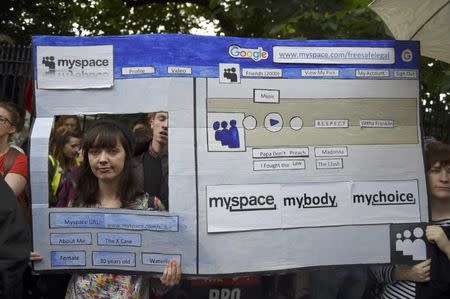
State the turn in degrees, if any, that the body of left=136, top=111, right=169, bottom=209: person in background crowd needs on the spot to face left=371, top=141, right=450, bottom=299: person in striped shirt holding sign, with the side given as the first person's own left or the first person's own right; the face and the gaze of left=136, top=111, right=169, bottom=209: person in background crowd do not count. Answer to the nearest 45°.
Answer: approximately 45° to the first person's own left

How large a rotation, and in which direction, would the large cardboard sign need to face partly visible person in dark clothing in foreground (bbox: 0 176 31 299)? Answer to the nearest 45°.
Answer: approximately 90° to its right

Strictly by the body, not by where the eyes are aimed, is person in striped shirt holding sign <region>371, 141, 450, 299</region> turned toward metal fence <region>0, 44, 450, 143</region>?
no

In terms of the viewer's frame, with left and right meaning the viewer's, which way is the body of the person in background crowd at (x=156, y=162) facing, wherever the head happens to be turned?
facing the viewer and to the right of the viewer

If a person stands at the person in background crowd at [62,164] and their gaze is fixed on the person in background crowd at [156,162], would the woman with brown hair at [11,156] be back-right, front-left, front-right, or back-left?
back-right

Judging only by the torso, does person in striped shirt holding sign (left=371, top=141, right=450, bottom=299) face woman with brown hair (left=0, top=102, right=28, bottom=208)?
no

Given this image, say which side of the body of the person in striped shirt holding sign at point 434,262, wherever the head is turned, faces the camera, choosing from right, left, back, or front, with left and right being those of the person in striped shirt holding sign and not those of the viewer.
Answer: front

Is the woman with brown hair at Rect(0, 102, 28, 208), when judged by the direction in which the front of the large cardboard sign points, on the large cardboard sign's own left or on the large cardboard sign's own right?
on the large cardboard sign's own right

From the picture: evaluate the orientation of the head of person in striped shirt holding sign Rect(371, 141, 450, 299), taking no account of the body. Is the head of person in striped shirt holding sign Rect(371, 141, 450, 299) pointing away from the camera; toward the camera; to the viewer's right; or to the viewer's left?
toward the camera

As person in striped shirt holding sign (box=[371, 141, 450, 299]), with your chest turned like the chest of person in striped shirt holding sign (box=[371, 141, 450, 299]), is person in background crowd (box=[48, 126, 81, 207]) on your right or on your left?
on your right

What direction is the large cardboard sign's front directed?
toward the camera

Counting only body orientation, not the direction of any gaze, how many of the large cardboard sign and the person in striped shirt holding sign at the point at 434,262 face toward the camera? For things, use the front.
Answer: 2
